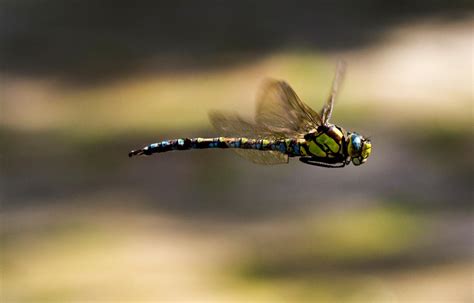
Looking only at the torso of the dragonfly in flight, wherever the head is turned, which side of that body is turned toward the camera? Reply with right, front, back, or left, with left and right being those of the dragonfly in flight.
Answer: right
